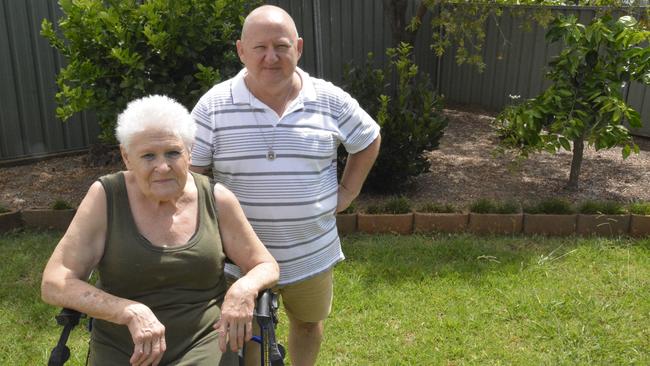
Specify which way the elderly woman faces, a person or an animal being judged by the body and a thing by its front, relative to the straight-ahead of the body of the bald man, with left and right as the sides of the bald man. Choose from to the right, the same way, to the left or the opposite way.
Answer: the same way

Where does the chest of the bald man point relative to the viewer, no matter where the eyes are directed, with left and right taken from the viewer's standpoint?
facing the viewer

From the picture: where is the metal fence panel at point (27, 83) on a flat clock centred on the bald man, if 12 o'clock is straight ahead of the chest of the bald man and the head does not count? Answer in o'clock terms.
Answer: The metal fence panel is roughly at 5 o'clock from the bald man.

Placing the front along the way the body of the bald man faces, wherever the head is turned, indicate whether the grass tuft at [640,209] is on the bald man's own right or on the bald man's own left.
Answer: on the bald man's own left

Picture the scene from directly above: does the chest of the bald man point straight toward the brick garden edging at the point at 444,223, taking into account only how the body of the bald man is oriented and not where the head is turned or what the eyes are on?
no

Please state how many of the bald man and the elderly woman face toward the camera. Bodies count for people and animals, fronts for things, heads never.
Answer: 2

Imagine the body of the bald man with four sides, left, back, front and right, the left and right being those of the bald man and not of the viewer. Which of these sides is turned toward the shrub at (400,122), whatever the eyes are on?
back

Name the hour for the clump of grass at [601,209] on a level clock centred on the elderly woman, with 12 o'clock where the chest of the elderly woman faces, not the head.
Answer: The clump of grass is roughly at 8 o'clock from the elderly woman.

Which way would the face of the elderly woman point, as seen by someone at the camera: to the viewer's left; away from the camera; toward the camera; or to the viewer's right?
toward the camera

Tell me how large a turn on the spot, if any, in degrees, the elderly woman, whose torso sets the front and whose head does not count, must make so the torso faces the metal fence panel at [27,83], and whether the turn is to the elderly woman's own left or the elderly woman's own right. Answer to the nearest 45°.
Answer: approximately 180°

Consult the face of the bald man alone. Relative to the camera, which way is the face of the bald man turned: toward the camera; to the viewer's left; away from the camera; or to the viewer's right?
toward the camera

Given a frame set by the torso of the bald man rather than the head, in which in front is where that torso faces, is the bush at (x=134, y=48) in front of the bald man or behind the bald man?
behind

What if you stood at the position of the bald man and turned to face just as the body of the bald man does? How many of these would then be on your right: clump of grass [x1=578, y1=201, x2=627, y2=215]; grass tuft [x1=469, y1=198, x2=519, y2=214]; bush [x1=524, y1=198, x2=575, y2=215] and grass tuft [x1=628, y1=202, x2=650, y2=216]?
0

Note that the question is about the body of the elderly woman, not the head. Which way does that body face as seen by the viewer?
toward the camera

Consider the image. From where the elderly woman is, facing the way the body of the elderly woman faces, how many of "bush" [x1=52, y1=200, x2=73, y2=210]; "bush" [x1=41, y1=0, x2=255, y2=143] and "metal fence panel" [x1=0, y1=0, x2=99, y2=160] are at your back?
3
